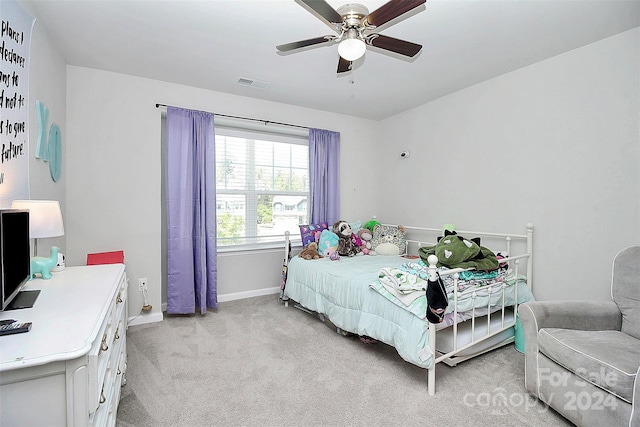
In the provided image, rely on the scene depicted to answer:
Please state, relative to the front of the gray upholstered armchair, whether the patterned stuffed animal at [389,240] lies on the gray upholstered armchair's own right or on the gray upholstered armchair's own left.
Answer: on the gray upholstered armchair's own right

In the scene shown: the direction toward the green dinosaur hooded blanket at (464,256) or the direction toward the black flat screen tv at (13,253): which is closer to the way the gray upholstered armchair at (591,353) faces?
the black flat screen tv

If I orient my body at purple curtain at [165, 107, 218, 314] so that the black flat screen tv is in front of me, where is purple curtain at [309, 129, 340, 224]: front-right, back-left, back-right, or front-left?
back-left

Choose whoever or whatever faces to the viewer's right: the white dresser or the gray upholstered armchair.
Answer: the white dresser

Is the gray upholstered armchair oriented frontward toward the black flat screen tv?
yes

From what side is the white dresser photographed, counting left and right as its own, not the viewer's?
right

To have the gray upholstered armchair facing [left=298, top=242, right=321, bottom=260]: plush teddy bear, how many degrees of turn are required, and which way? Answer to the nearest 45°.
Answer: approximately 45° to its right

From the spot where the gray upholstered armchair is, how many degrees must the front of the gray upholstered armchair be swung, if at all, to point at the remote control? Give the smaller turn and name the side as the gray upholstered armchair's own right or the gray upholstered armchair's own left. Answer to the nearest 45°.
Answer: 0° — it already faces it

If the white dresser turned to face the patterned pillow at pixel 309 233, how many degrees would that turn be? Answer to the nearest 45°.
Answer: approximately 45° to its left

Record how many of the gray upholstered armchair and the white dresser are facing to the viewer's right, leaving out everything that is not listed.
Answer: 1
